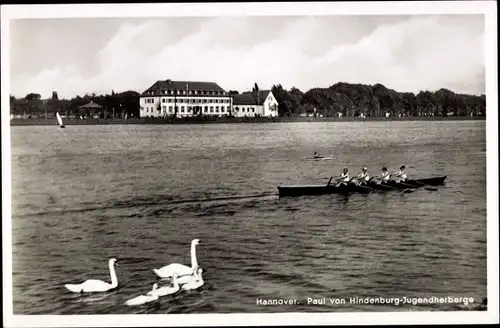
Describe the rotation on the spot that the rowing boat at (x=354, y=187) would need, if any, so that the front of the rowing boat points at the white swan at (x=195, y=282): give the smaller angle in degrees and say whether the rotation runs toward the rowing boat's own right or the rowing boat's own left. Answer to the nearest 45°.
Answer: approximately 180°

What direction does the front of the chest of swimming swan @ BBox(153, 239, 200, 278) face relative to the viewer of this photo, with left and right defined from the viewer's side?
facing to the right of the viewer

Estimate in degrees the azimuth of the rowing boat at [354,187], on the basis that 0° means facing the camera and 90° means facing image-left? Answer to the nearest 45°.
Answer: approximately 270°

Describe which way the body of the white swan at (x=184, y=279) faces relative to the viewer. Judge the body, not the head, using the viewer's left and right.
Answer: facing to the right of the viewer

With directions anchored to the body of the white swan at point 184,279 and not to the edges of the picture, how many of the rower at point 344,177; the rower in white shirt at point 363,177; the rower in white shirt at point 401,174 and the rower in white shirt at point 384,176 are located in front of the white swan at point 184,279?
4
